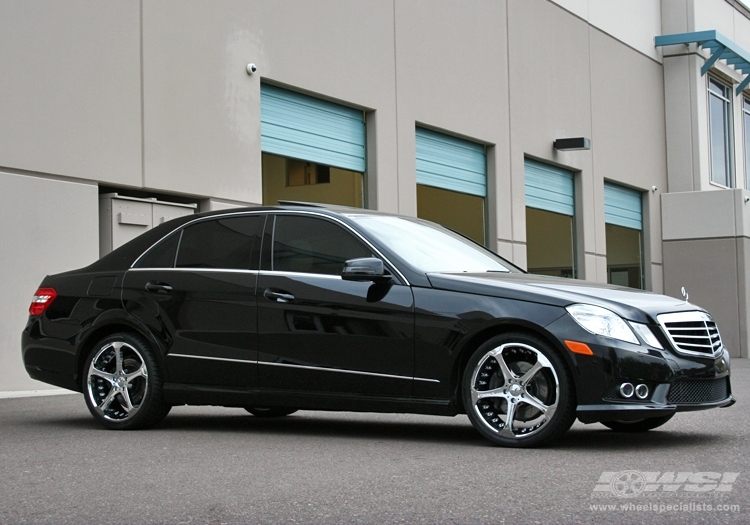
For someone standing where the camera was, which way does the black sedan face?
facing the viewer and to the right of the viewer

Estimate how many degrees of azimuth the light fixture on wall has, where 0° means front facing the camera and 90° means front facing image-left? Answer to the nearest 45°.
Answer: approximately 315°

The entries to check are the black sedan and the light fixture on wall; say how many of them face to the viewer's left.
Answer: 0

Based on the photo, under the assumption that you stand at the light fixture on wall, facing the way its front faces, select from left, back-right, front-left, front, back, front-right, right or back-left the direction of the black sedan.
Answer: front-right

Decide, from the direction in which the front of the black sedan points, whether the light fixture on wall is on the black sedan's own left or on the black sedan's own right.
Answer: on the black sedan's own left
